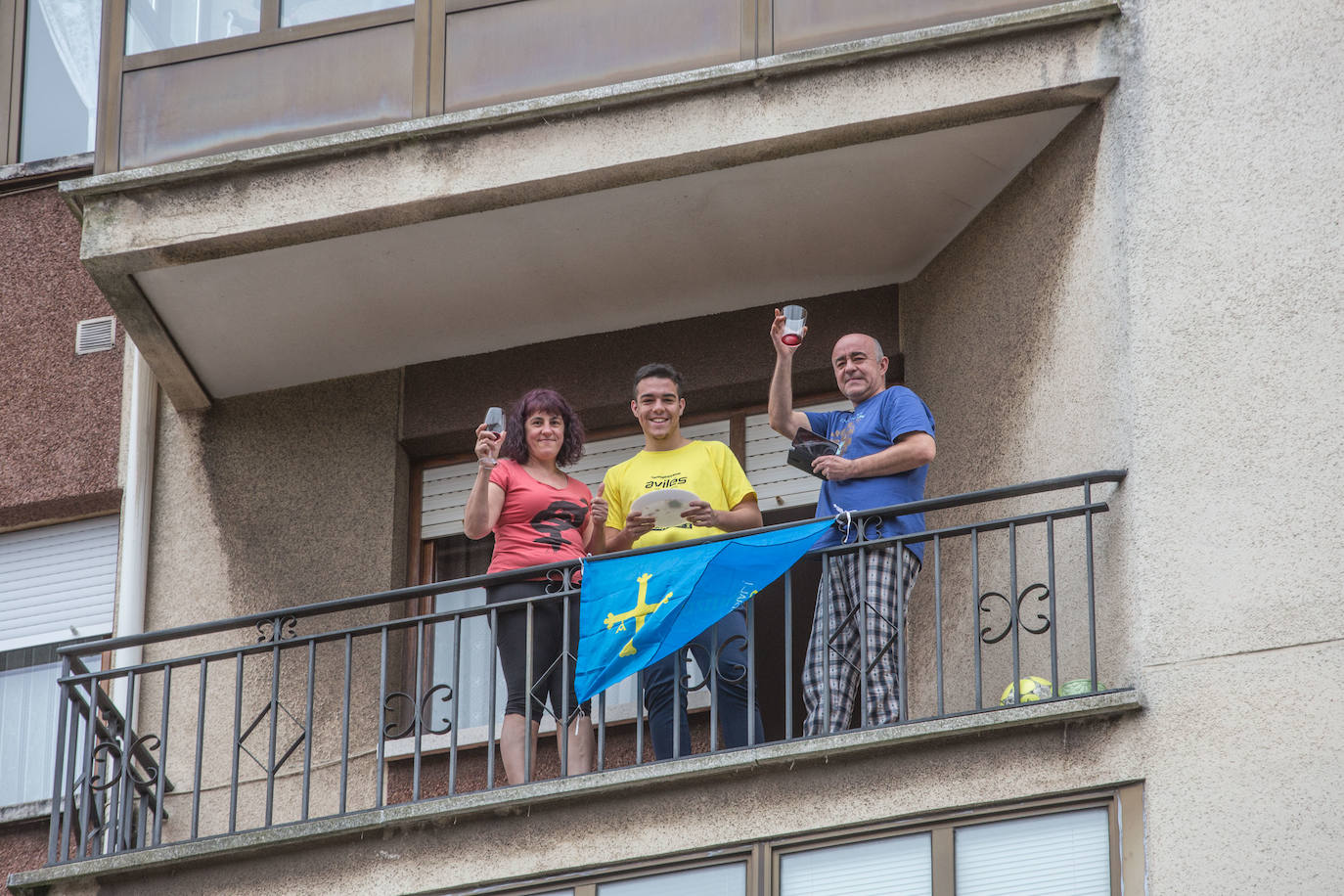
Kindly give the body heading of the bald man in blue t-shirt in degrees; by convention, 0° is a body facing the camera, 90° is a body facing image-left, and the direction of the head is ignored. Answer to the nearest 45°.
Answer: approximately 45°

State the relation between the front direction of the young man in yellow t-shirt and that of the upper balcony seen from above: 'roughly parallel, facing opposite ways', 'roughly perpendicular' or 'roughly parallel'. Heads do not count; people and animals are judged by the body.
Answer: roughly parallel

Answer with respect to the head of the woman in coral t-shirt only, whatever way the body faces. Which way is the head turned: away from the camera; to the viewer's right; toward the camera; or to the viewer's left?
toward the camera

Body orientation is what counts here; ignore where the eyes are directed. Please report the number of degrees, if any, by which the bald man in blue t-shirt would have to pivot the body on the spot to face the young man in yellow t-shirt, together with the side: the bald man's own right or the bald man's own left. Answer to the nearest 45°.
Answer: approximately 90° to the bald man's own right

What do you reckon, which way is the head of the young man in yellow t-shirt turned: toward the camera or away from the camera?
toward the camera

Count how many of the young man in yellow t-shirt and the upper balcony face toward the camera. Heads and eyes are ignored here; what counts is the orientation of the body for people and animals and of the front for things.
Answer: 2

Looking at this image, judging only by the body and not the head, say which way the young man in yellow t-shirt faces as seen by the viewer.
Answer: toward the camera

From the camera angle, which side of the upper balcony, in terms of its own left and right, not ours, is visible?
front
